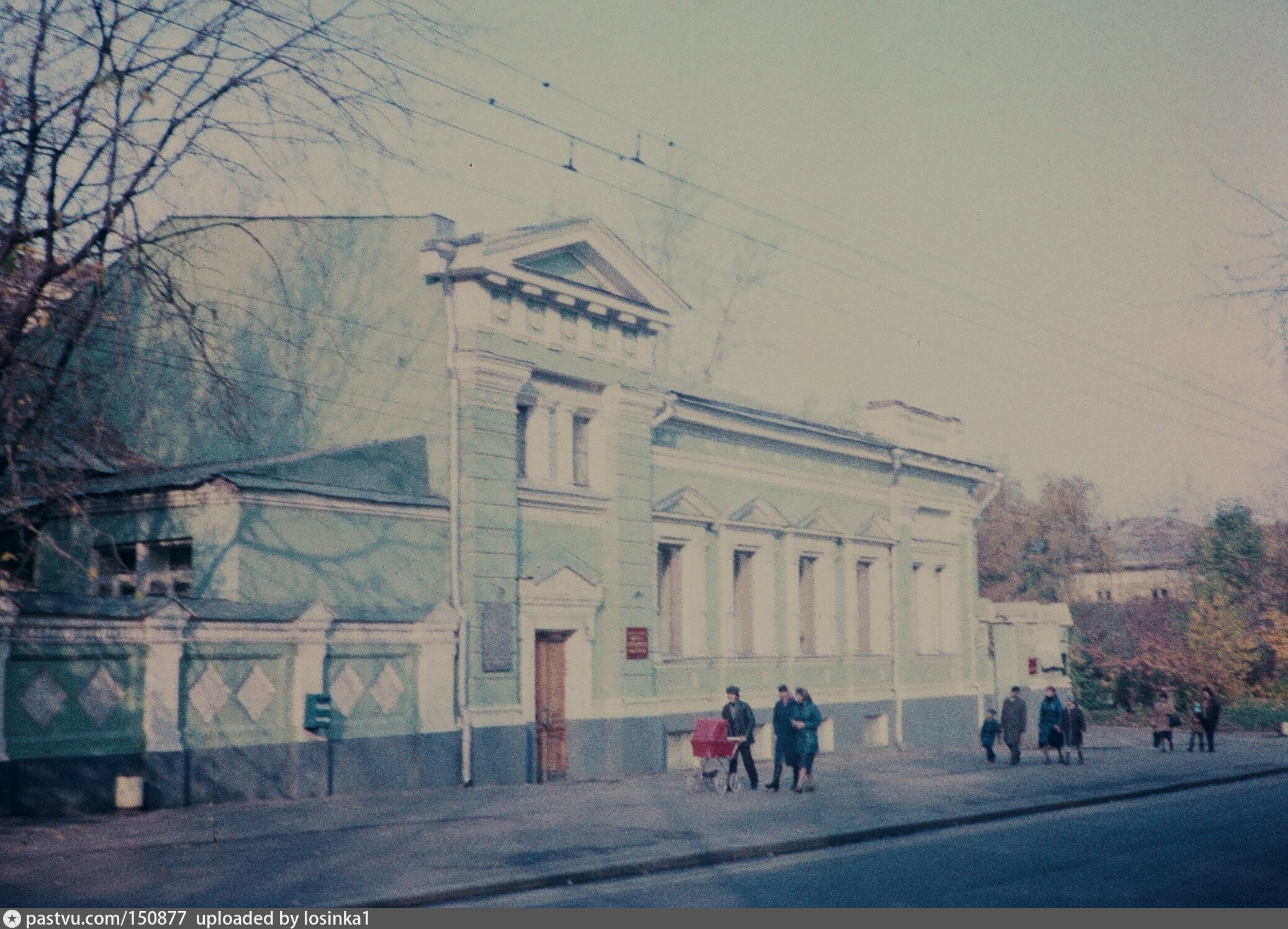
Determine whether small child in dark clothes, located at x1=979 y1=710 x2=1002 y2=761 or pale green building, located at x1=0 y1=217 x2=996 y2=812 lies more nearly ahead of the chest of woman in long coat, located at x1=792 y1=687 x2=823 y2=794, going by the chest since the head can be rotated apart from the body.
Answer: the pale green building

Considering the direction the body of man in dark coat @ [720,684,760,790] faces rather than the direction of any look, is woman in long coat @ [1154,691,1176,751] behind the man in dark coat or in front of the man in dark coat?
behind

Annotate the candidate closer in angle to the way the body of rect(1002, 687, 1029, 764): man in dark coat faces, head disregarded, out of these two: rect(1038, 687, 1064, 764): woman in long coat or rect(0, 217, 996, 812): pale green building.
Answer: the pale green building

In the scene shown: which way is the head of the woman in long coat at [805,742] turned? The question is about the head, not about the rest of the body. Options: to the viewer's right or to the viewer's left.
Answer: to the viewer's left

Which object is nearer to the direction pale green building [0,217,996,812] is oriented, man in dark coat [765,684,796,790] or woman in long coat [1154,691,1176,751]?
the man in dark coat

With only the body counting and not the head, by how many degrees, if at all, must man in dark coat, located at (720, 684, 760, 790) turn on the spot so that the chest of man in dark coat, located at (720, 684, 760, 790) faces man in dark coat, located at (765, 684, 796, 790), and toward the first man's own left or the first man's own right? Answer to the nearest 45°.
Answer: approximately 135° to the first man's own left

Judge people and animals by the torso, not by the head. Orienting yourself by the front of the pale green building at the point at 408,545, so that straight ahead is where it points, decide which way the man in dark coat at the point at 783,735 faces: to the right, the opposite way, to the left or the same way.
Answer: to the right

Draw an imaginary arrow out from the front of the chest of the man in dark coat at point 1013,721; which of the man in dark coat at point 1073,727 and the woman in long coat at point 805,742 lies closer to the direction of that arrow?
the woman in long coat

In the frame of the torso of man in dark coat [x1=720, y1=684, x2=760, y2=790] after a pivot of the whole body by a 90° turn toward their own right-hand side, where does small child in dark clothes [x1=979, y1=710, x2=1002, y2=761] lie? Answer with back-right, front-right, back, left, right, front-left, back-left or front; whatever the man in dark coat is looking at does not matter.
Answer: right

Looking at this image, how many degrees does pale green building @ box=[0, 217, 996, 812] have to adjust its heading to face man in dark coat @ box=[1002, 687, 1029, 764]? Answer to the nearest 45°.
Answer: approximately 90° to its left

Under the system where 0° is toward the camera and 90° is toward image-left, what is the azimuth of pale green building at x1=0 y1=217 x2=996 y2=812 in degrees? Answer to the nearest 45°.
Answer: approximately 315°
